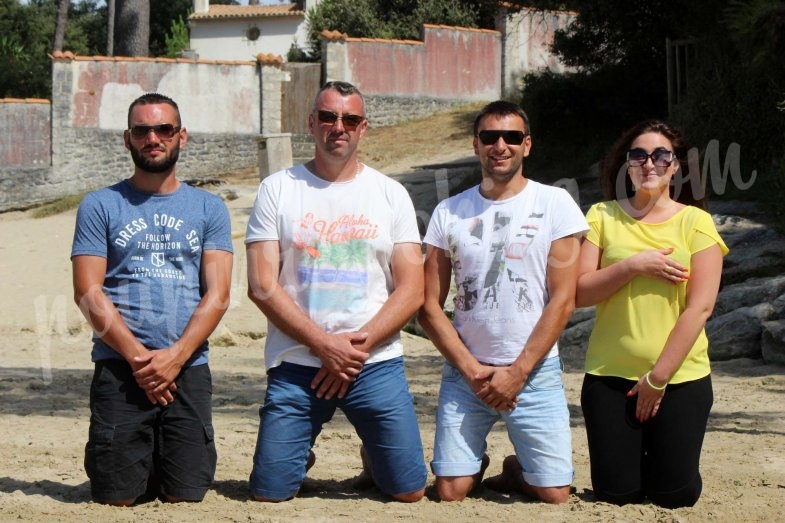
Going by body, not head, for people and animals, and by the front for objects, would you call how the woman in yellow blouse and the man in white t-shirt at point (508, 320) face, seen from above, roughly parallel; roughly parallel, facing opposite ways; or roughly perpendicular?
roughly parallel

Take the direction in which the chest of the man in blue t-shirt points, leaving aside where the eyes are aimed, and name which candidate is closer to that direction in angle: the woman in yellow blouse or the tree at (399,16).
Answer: the woman in yellow blouse

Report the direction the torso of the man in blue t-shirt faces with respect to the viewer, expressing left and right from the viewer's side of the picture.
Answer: facing the viewer

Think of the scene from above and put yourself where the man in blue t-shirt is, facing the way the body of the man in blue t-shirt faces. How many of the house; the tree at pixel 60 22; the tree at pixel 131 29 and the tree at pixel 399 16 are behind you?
4

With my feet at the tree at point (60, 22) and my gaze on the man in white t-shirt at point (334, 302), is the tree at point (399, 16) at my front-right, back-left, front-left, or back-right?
front-left

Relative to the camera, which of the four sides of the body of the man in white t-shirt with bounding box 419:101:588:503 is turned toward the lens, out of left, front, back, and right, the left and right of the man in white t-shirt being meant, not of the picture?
front

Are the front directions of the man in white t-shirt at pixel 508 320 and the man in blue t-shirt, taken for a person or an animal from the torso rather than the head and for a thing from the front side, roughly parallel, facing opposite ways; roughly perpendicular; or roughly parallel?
roughly parallel

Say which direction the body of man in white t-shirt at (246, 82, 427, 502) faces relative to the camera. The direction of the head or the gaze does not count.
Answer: toward the camera

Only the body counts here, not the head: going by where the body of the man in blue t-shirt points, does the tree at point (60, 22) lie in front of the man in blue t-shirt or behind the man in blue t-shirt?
behind

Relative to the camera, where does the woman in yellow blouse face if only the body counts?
toward the camera

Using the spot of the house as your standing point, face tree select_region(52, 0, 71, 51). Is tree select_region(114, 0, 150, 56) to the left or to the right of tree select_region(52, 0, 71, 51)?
left

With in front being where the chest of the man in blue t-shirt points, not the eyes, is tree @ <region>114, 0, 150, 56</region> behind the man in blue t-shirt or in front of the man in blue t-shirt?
behind

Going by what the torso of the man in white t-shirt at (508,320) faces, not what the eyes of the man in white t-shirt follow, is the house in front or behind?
behind
